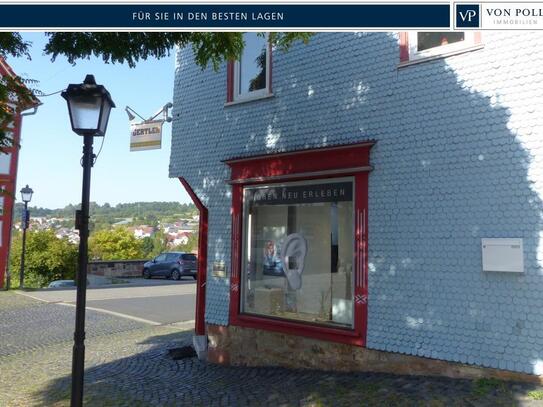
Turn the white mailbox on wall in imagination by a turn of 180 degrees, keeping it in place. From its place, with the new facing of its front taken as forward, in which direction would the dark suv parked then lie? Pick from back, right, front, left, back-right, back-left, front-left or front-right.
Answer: front-left

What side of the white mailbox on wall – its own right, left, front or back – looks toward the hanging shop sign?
right

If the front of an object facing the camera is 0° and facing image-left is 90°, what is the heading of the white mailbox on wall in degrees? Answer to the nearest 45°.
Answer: approximately 0°

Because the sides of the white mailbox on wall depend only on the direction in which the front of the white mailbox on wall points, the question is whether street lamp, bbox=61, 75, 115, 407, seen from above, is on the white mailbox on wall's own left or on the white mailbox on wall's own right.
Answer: on the white mailbox on wall's own right

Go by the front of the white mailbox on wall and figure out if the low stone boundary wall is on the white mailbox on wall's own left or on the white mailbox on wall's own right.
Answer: on the white mailbox on wall's own right

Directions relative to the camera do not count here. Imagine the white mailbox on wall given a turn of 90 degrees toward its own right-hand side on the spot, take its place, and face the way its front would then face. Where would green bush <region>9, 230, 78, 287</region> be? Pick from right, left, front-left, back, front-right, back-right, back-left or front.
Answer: front-right

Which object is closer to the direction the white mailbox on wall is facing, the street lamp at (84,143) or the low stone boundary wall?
the street lamp

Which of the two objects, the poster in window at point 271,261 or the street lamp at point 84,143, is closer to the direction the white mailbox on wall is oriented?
the street lamp

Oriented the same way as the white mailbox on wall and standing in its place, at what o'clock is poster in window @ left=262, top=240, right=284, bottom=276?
The poster in window is roughly at 4 o'clock from the white mailbox on wall.
